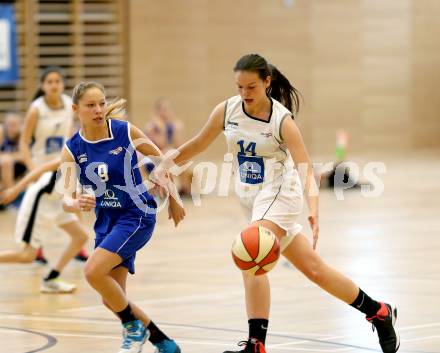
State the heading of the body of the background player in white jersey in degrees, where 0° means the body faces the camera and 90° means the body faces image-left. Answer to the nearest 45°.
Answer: approximately 315°

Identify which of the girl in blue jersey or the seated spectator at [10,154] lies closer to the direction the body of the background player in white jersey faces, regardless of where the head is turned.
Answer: the girl in blue jersey

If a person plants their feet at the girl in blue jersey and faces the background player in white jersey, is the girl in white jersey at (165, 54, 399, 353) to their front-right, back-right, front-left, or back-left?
back-right

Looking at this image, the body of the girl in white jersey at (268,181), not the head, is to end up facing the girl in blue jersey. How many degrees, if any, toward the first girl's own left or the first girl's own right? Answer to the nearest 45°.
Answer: approximately 45° to the first girl's own right

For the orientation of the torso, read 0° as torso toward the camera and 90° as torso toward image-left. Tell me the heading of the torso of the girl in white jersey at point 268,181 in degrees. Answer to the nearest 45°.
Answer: approximately 45°

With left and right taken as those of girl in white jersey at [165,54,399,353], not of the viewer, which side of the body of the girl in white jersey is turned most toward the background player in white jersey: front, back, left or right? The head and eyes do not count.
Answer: right
